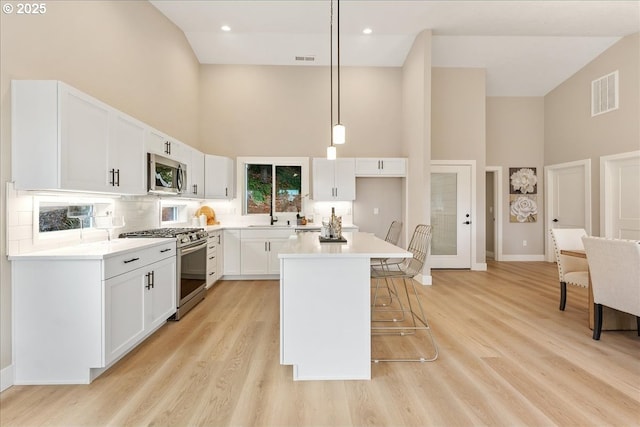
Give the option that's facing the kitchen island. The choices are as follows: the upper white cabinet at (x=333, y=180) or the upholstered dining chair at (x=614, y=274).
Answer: the upper white cabinet

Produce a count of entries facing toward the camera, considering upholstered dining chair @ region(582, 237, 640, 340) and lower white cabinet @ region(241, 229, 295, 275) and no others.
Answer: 1

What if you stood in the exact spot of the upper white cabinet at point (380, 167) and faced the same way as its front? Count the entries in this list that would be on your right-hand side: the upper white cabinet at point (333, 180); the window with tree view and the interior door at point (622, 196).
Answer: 2

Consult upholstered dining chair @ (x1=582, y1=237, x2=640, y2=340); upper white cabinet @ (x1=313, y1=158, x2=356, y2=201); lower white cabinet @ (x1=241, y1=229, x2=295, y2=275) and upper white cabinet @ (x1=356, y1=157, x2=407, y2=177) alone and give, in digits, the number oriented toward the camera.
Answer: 3

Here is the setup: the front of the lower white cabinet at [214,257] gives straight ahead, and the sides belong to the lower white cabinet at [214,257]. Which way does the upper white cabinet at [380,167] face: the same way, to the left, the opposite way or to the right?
to the right

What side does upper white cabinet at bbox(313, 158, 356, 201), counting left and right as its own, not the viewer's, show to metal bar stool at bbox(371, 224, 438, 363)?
front

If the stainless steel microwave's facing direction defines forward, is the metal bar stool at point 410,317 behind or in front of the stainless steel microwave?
in front

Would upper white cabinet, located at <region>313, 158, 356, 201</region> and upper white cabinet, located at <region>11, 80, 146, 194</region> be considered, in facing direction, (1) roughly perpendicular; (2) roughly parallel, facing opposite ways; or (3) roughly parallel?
roughly perpendicular

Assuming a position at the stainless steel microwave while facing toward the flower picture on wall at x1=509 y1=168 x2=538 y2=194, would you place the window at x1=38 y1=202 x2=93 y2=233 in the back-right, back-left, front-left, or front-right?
back-right

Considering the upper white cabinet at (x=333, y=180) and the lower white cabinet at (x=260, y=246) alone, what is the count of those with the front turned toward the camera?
2

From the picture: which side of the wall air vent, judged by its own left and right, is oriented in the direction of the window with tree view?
front

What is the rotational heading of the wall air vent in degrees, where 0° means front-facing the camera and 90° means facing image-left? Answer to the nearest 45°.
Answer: approximately 45°
